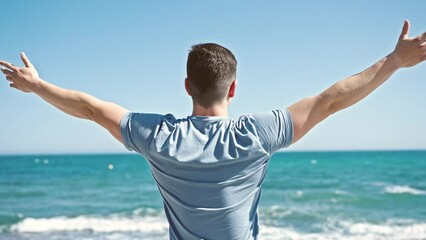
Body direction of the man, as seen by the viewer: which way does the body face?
away from the camera

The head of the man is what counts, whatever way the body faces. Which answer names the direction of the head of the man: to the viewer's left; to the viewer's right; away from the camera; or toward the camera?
away from the camera
